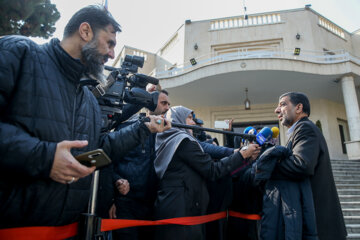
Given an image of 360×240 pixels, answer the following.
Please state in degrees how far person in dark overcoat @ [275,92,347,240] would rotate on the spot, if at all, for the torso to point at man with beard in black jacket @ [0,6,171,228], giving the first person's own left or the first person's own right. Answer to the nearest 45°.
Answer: approximately 45° to the first person's own left

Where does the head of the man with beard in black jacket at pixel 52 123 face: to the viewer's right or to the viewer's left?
to the viewer's right

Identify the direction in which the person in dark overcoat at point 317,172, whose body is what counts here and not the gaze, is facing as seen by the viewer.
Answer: to the viewer's left

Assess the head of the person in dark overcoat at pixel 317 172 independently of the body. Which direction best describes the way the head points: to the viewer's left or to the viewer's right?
to the viewer's left

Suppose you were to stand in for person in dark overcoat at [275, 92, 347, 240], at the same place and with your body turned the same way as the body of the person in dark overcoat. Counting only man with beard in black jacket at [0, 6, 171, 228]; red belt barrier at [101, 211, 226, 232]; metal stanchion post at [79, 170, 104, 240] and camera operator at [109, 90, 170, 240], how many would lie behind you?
0

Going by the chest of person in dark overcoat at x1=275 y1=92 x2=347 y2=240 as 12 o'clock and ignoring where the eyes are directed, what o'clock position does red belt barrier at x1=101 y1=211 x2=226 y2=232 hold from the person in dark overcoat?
The red belt barrier is roughly at 11 o'clock from the person in dark overcoat.

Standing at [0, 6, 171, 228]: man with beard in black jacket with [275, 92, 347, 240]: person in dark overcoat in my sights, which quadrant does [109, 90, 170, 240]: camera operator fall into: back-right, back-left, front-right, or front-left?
front-left

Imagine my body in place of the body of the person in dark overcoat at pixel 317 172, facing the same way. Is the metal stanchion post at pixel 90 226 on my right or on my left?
on my left

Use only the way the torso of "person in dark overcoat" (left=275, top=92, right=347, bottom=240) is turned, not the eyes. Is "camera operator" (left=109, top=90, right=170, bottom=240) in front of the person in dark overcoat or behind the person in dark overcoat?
in front
